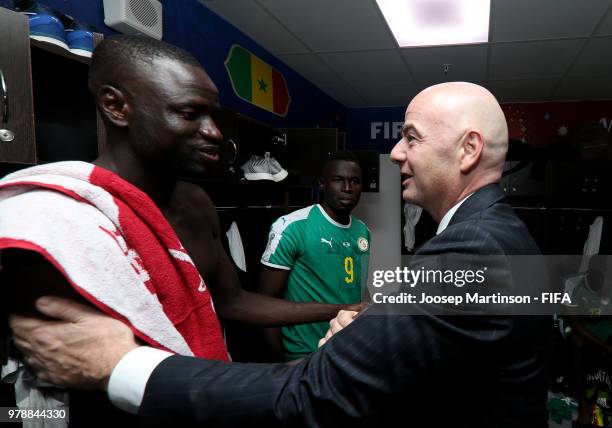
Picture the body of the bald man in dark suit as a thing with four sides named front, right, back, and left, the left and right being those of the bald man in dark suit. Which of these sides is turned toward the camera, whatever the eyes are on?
left

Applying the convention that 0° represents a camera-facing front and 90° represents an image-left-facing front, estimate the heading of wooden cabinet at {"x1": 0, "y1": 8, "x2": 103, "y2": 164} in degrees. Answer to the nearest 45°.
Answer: approximately 315°

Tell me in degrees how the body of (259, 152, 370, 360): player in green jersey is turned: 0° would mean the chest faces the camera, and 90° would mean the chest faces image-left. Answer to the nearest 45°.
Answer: approximately 315°

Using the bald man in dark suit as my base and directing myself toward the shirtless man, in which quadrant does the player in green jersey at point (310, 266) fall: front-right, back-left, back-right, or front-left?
front-right

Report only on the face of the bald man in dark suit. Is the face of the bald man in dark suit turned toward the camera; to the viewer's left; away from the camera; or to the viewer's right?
to the viewer's left

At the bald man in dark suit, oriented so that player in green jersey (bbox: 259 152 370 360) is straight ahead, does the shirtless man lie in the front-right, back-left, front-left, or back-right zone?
front-left

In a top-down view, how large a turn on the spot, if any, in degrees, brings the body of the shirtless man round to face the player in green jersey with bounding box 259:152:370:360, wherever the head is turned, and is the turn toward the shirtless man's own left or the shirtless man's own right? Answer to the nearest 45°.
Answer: approximately 90° to the shirtless man's own left
